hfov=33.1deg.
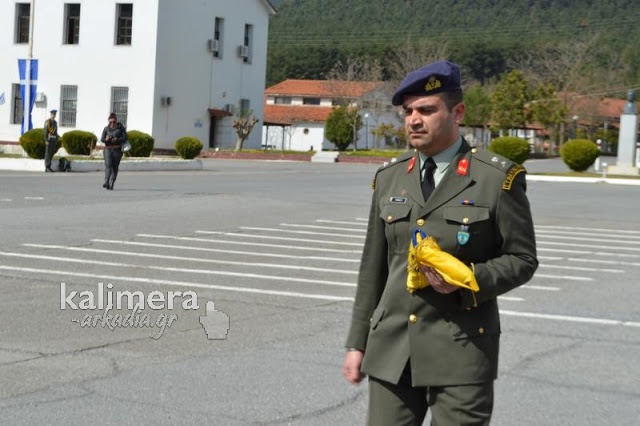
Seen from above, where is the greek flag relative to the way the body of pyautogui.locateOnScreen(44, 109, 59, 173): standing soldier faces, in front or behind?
behind

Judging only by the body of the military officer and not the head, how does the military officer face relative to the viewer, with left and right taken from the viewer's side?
facing the viewer and to the left of the viewer

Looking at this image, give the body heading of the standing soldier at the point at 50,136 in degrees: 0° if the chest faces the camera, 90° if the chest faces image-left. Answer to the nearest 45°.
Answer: approximately 315°

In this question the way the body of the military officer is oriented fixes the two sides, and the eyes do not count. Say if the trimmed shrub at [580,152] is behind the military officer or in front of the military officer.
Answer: behind

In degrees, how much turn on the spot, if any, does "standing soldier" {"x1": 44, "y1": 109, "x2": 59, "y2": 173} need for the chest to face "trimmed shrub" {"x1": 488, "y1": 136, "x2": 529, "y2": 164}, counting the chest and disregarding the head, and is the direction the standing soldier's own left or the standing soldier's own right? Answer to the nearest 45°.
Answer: approximately 90° to the standing soldier's own left

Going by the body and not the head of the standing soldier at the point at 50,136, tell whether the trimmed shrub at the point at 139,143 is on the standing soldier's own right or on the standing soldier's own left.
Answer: on the standing soldier's own left

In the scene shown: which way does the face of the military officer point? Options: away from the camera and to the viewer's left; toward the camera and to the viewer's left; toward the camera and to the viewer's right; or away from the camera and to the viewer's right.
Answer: toward the camera and to the viewer's left

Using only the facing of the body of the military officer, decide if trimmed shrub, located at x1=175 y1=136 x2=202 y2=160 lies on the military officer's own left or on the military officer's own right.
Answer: on the military officer's own right

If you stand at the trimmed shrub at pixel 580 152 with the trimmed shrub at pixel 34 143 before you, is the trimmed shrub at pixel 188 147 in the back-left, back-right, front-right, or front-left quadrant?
front-right

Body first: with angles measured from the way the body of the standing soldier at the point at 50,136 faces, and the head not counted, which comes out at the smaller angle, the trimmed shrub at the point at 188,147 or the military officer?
the military officer

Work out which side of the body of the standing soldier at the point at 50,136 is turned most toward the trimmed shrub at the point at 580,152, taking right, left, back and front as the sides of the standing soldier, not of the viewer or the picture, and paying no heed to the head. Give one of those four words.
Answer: left

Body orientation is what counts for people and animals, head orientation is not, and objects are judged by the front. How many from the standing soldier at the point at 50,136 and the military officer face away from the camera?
0

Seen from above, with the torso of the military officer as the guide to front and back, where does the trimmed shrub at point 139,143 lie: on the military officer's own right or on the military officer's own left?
on the military officer's own right
